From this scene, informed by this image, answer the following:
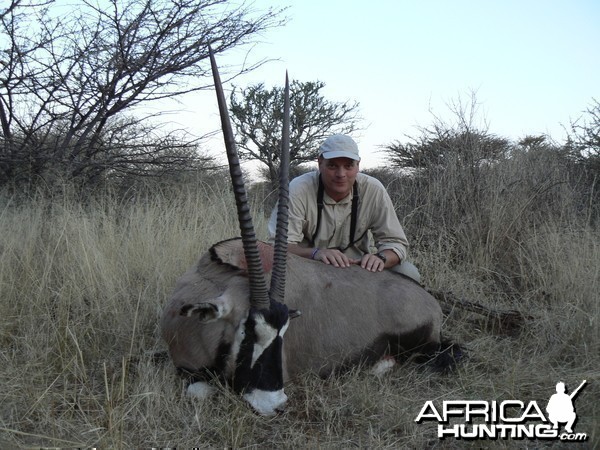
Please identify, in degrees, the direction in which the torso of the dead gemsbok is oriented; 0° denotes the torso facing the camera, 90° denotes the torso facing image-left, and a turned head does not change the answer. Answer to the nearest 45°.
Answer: approximately 45°

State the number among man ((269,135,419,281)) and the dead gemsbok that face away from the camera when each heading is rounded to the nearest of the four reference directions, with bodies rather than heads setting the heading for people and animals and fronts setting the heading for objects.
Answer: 0

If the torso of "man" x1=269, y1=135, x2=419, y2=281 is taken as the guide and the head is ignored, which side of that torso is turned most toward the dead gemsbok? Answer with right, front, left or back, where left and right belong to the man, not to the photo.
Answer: front

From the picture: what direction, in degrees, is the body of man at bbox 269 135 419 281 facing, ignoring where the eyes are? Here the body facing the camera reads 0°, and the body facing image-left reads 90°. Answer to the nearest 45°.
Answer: approximately 0°
